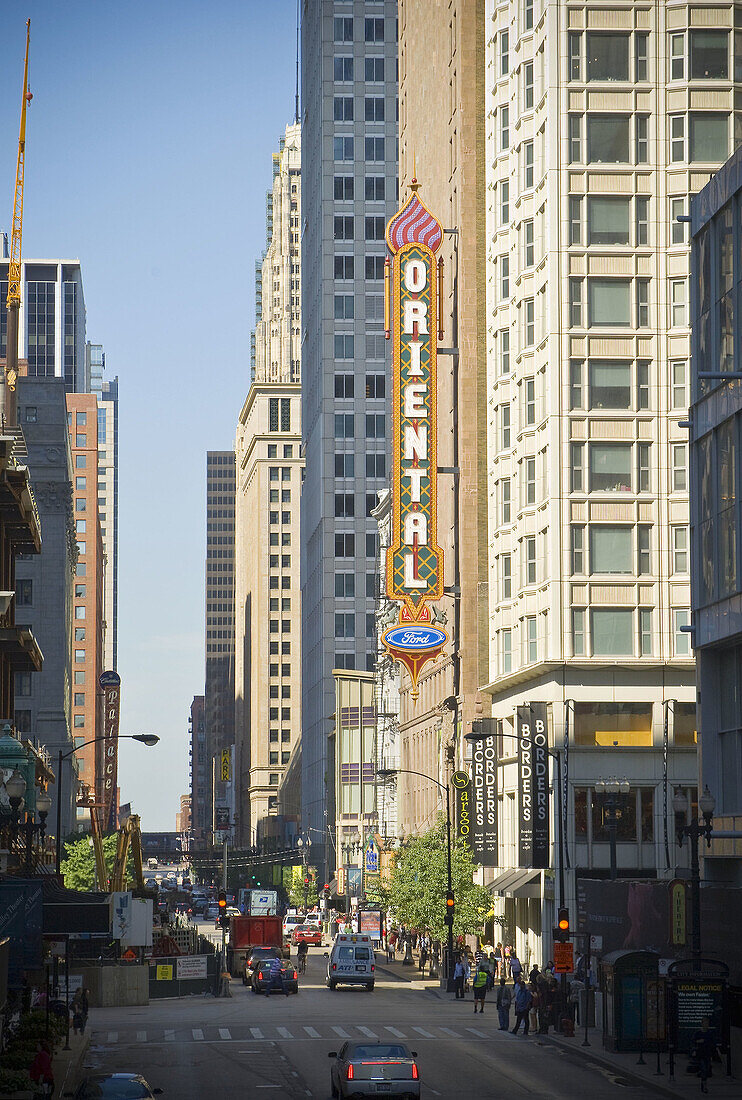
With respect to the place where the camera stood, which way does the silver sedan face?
facing away from the viewer

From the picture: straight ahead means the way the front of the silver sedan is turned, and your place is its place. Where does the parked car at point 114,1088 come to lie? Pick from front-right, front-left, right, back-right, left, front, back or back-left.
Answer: back-left
